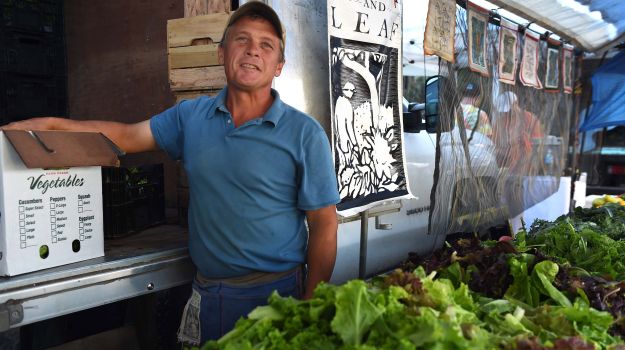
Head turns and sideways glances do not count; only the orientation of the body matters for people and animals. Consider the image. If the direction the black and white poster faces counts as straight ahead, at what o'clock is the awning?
The awning is roughly at 9 o'clock from the black and white poster.

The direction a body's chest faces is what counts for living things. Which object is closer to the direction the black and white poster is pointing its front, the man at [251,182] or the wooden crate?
the man

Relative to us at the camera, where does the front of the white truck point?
facing away from the viewer and to the right of the viewer

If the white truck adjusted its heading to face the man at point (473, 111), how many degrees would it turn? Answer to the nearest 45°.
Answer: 0° — it already faces them

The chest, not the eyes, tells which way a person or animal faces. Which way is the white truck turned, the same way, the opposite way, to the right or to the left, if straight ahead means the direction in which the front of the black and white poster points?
to the left

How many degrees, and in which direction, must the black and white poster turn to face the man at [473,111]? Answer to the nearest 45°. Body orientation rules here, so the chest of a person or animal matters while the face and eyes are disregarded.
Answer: approximately 90° to its left

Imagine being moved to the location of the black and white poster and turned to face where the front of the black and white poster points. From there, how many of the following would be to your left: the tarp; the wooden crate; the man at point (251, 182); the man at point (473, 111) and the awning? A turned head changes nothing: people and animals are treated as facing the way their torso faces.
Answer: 3

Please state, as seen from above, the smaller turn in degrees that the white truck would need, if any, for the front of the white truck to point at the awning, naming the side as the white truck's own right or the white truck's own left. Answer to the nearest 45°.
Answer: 0° — it already faces it

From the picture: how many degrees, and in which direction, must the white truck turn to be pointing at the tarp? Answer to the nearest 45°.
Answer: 0° — it already faces it

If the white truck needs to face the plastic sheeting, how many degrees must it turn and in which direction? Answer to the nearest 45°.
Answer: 0° — it already faces it

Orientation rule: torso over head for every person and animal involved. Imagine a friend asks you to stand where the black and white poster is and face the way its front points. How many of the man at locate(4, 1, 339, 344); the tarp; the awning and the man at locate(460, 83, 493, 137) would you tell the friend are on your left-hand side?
3

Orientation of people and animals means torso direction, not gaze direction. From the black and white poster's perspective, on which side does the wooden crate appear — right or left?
on its right

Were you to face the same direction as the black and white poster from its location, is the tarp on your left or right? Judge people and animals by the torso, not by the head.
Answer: on your left
